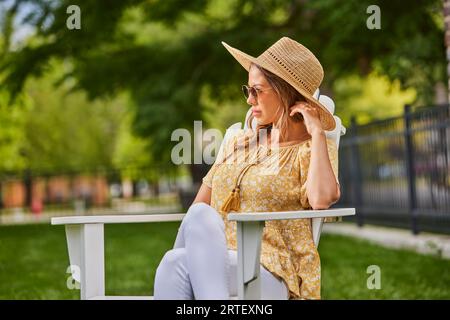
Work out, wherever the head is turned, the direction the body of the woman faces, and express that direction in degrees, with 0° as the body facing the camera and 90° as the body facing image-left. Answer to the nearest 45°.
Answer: approximately 45°

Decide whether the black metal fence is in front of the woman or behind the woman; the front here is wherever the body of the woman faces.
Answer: behind
